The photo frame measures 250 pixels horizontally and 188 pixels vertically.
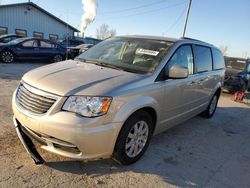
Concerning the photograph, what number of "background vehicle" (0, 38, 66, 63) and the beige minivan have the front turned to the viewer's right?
0

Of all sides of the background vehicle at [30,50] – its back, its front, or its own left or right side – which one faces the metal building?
right

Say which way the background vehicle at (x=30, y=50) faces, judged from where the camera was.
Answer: facing to the left of the viewer

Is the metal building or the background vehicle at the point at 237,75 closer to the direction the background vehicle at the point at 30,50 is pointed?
the metal building

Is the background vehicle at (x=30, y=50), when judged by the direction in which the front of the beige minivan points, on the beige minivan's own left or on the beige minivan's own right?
on the beige minivan's own right

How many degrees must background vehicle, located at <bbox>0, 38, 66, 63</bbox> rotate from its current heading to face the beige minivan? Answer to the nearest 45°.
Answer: approximately 90° to its left

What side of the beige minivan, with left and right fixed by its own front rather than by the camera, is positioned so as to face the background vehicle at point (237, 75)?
back

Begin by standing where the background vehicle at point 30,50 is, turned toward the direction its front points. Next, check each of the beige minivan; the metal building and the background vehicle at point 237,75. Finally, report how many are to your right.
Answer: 1

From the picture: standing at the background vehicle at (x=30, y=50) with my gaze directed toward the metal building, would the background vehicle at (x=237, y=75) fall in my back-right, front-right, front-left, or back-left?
back-right

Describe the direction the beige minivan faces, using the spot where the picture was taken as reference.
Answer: facing the viewer and to the left of the viewer
